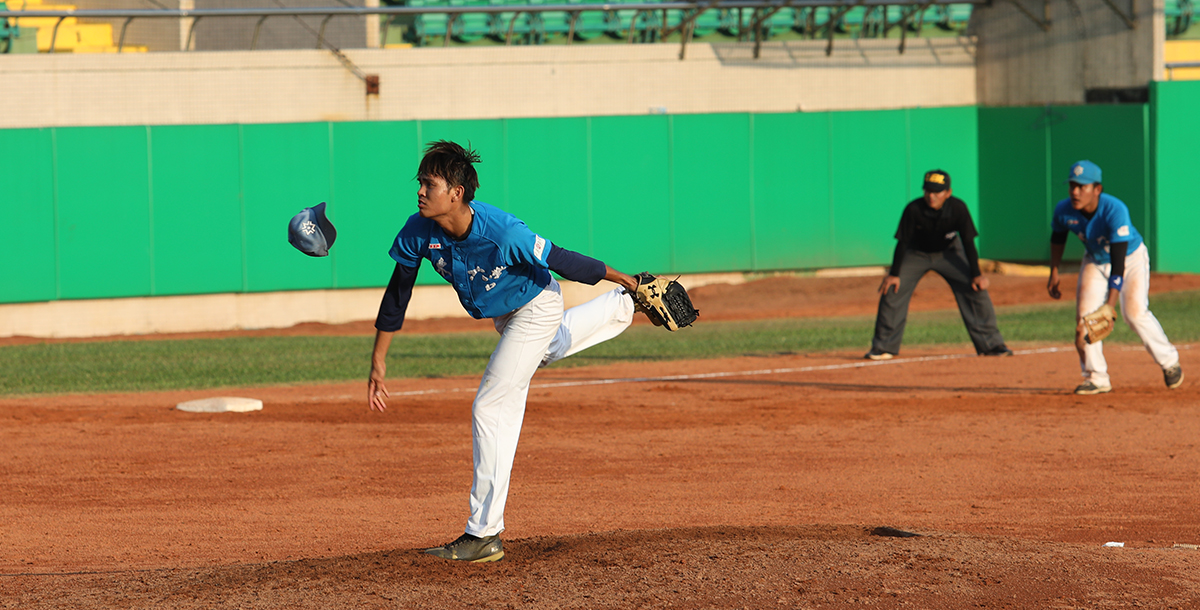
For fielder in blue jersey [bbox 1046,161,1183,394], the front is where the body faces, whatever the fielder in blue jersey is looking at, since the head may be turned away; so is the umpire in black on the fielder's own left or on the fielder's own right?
on the fielder's own right

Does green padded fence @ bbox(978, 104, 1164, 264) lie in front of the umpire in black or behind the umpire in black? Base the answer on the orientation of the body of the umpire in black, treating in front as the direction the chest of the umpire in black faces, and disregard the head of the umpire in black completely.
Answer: behind

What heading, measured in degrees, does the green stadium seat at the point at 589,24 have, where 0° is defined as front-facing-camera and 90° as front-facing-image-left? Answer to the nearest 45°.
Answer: approximately 45°

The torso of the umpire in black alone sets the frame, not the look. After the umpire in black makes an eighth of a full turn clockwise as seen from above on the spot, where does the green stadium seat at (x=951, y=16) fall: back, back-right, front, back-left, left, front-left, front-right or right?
back-right

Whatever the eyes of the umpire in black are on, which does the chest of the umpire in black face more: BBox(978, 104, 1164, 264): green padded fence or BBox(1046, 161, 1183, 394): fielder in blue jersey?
the fielder in blue jersey

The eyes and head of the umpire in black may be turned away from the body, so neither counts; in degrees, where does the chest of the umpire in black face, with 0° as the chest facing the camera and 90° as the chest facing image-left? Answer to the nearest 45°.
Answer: approximately 0°

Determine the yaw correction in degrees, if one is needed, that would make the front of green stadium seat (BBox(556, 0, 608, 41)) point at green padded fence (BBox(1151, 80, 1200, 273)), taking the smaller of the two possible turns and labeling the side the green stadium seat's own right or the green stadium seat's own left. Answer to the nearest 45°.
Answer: approximately 90° to the green stadium seat's own left

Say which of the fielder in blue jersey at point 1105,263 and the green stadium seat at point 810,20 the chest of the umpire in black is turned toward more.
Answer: the fielder in blue jersey

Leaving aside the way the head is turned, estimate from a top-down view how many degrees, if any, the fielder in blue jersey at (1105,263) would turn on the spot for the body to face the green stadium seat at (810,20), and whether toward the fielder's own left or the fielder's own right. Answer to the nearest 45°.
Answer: approximately 135° to the fielder's own right

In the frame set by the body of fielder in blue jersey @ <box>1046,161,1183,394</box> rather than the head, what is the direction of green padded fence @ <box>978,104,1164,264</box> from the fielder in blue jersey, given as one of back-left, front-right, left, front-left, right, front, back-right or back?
back-right

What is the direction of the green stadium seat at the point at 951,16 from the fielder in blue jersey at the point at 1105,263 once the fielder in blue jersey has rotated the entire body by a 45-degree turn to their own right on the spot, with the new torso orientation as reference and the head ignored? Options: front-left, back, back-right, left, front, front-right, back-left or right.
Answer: right

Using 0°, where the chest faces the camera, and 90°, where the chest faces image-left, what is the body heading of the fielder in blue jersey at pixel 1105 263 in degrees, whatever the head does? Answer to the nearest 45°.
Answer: approximately 45°

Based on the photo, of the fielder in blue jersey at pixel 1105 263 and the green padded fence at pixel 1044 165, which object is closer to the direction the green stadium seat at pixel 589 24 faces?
the fielder in blue jersey
